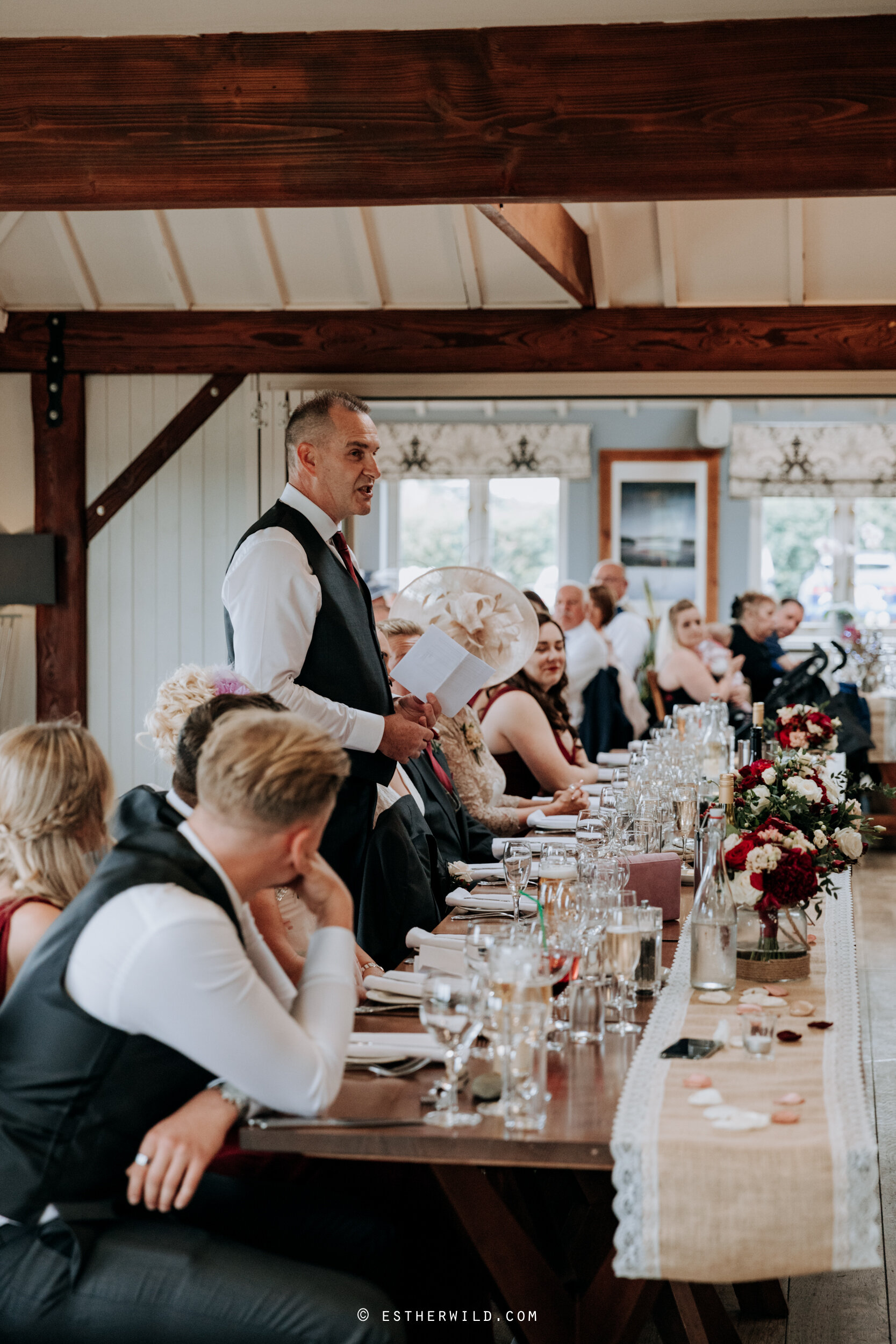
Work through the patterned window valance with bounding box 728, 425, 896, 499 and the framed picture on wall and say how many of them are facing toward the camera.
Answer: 2

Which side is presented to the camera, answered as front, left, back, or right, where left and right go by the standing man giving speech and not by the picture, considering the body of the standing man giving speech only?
right

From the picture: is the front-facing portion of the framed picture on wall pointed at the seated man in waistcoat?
yes

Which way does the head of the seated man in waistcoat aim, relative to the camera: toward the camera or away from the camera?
away from the camera

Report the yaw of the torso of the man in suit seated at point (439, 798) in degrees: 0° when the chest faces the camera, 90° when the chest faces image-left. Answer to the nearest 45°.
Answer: approximately 315°

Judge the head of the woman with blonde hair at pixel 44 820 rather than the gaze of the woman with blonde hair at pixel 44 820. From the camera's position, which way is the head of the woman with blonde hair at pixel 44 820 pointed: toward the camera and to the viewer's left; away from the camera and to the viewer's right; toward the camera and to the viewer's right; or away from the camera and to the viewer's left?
away from the camera and to the viewer's right

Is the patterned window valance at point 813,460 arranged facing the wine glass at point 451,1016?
yes

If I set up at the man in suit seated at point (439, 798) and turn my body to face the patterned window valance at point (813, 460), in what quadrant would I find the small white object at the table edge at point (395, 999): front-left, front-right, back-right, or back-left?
back-right

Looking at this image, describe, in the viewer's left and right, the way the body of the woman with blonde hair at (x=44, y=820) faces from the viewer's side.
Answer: facing away from the viewer and to the right of the viewer

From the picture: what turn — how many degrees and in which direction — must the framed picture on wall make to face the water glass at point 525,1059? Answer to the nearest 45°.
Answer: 0° — it already faces it

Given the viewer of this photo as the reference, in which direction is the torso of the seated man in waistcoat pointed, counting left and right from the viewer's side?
facing to the right of the viewer
